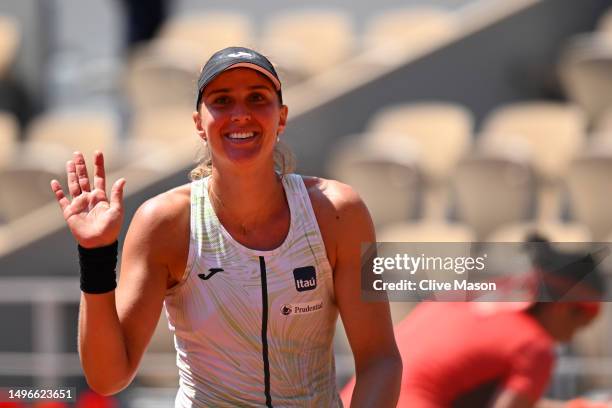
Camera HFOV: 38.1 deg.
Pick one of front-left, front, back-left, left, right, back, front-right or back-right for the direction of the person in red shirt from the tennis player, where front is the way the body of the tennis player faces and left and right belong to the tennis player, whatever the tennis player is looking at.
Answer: back-left

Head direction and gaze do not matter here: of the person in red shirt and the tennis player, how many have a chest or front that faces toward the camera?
1

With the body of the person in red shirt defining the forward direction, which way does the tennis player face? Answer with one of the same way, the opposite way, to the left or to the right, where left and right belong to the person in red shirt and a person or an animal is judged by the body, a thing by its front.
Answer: to the right

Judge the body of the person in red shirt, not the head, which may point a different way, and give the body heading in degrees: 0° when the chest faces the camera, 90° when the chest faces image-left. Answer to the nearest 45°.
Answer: approximately 270°

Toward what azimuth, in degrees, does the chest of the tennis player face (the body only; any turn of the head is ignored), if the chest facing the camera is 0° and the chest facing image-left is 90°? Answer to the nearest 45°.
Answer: approximately 0°

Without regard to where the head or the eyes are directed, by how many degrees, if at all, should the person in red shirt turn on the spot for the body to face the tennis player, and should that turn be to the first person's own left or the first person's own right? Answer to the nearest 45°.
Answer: approximately 135° to the first person's own right
